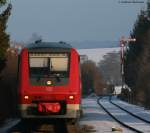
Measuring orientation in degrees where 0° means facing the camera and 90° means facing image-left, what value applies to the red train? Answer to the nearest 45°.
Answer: approximately 0°
